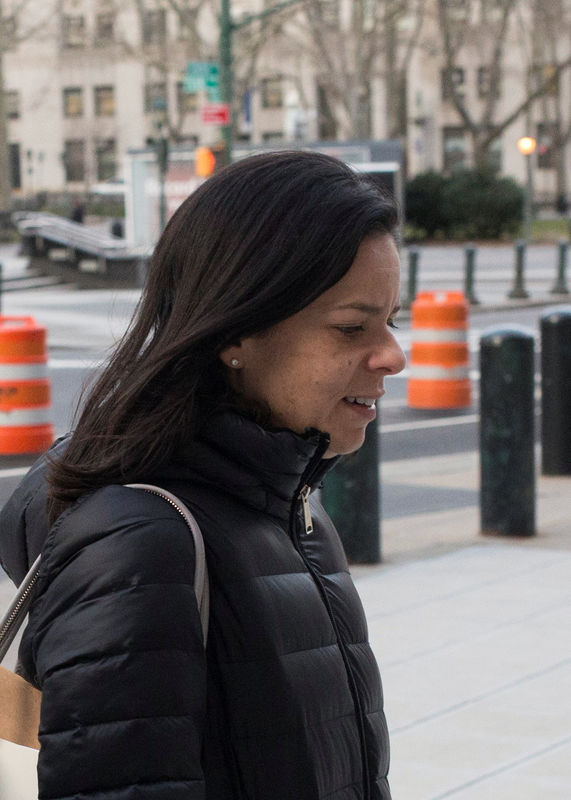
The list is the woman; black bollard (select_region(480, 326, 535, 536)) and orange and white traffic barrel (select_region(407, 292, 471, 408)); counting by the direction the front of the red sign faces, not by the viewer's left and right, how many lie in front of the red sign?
3

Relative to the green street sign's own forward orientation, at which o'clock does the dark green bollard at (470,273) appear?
The dark green bollard is roughly at 9 o'clock from the green street sign.

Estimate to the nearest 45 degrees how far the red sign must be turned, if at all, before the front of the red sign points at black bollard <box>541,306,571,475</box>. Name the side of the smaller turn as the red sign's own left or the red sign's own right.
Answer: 0° — it already faces it

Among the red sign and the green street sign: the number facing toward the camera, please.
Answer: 2

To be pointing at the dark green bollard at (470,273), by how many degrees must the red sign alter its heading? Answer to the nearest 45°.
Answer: approximately 90° to its left

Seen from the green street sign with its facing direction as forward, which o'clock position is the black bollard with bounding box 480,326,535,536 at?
The black bollard is roughly at 12 o'clock from the green street sign.

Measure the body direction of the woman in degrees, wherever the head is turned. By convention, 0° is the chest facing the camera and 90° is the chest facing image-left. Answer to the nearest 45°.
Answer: approximately 315°

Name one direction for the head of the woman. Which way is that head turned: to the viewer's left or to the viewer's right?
to the viewer's right

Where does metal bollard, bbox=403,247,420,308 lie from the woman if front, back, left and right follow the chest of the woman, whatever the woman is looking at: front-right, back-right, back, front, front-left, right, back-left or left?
back-left

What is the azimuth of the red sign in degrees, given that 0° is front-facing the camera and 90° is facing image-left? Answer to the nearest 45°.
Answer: approximately 0°
